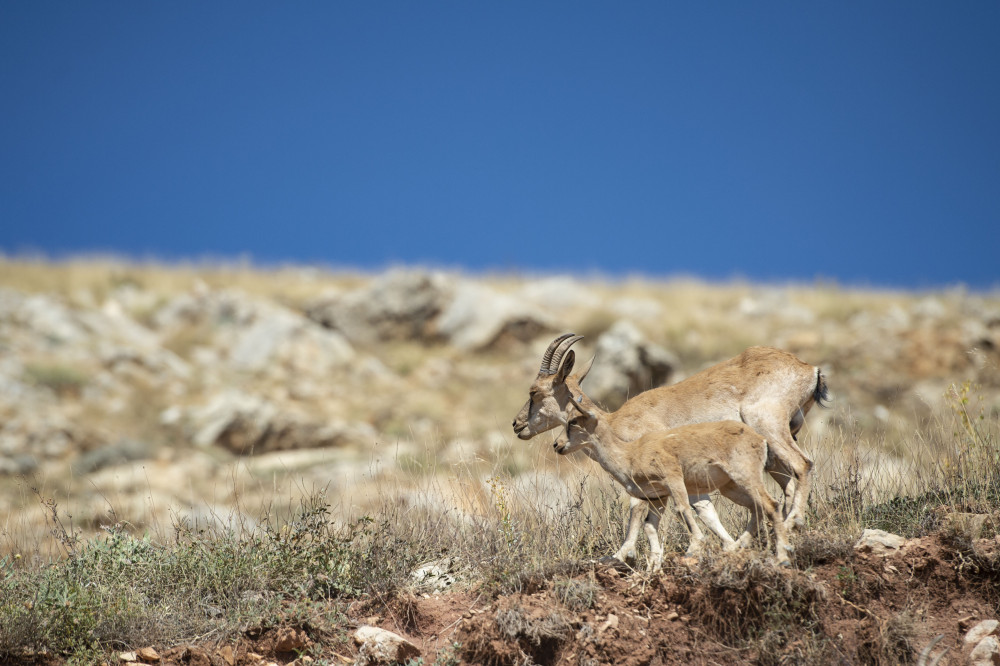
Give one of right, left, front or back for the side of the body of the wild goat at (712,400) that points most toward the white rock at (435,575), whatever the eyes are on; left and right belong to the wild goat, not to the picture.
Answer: front

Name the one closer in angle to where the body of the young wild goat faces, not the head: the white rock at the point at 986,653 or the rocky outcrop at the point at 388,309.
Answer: the rocky outcrop

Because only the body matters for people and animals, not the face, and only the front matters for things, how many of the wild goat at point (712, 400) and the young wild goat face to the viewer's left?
2

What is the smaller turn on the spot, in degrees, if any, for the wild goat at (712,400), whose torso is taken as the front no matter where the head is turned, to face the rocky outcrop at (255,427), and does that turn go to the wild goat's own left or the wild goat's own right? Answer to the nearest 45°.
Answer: approximately 45° to the wild goat's own right

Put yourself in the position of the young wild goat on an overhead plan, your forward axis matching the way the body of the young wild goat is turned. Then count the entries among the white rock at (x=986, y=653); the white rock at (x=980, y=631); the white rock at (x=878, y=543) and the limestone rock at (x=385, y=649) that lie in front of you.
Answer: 1

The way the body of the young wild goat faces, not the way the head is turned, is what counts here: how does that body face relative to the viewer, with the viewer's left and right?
facing to the left of the viewer

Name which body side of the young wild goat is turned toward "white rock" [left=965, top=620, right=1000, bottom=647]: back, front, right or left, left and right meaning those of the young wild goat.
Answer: back

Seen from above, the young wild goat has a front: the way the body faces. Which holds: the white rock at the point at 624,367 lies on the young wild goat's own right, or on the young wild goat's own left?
on the young wild goat's own right

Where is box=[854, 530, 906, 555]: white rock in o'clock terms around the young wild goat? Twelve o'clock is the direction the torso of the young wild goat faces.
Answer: The white rock is roughly at 5 o'clock from the young wild goat.

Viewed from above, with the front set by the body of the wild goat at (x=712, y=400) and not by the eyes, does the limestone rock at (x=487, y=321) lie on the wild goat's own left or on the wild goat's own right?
on the wild goat's own right

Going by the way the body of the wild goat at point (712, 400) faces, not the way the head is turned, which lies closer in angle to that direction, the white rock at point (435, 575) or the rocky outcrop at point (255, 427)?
the white rock

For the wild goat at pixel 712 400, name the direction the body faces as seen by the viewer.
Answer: to the viewer's left

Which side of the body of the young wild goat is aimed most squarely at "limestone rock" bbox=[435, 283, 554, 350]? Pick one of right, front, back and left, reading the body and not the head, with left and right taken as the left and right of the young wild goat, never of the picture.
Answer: right
